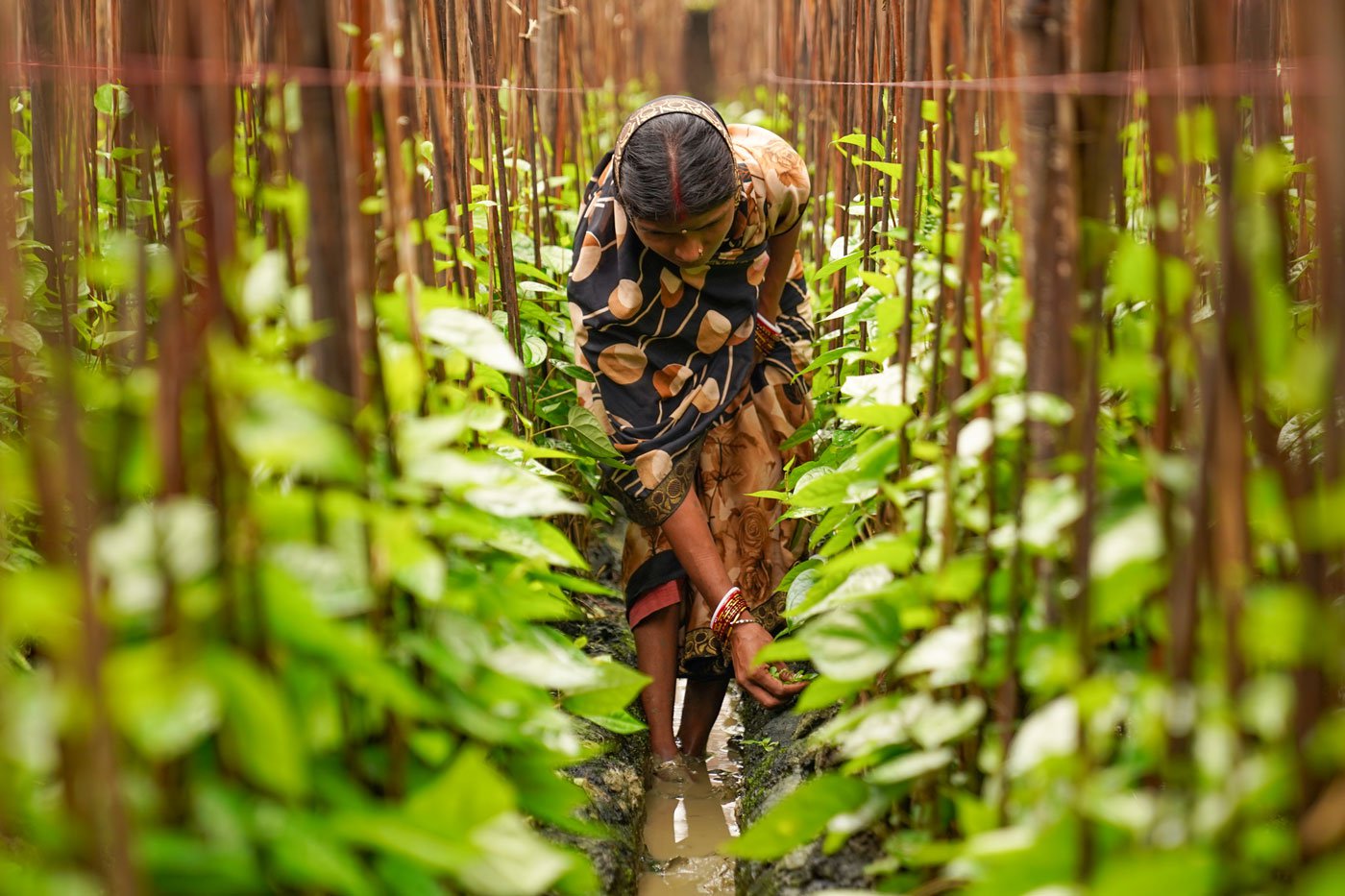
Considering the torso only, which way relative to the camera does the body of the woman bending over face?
toward the camera
